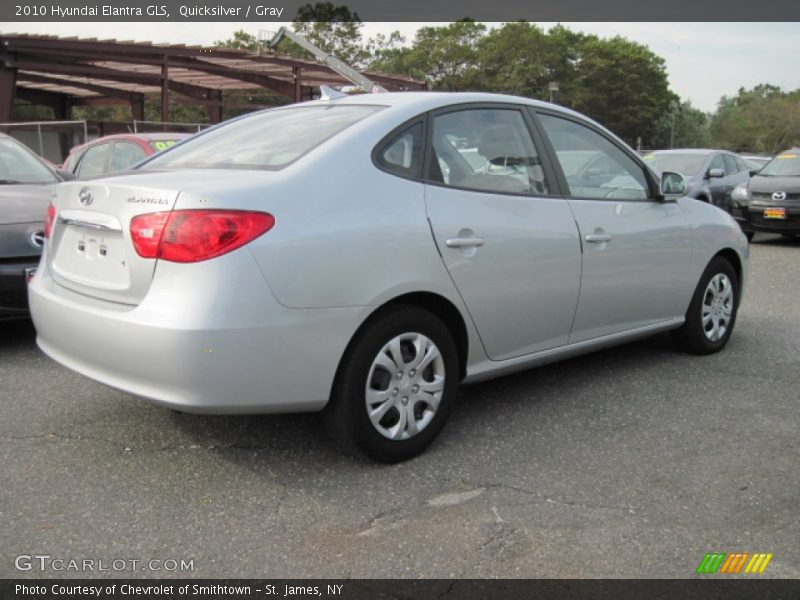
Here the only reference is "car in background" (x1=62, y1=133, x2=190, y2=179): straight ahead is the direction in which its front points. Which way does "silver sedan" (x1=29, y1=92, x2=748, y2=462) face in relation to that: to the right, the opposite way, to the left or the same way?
to the left

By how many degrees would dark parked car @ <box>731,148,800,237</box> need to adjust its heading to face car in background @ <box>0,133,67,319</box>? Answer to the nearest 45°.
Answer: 0° — it already faces it

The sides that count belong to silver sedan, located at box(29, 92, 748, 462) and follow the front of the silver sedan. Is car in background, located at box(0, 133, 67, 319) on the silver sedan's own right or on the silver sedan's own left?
on the silver sedan's own left

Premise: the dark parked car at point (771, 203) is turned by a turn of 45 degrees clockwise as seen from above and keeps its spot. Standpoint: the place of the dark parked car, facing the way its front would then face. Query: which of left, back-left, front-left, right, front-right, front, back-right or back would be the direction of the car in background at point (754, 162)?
right

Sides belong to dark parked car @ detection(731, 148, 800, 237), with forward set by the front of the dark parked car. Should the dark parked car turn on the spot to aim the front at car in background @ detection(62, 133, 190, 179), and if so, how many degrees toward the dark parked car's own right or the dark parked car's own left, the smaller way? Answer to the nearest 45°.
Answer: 0° — it already faces it

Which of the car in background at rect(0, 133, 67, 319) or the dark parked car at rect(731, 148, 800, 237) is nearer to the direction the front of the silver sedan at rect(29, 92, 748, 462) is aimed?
the dark parked car

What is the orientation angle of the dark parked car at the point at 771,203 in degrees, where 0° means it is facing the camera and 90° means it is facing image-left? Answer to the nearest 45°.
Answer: approximately 45°

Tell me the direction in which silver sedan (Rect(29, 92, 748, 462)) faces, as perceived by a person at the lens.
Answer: facing away from the viewer and to the right of the viewer

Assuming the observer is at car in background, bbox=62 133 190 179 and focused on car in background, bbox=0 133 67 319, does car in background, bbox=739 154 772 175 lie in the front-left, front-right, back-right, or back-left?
back-left

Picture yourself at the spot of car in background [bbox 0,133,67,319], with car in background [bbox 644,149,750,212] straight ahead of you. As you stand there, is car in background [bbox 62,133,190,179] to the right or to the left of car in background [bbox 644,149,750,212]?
left
